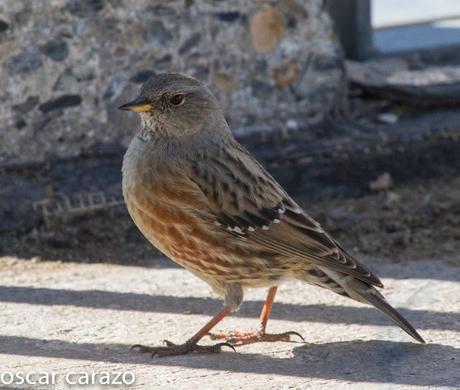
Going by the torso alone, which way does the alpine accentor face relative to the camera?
to the viewer's left
